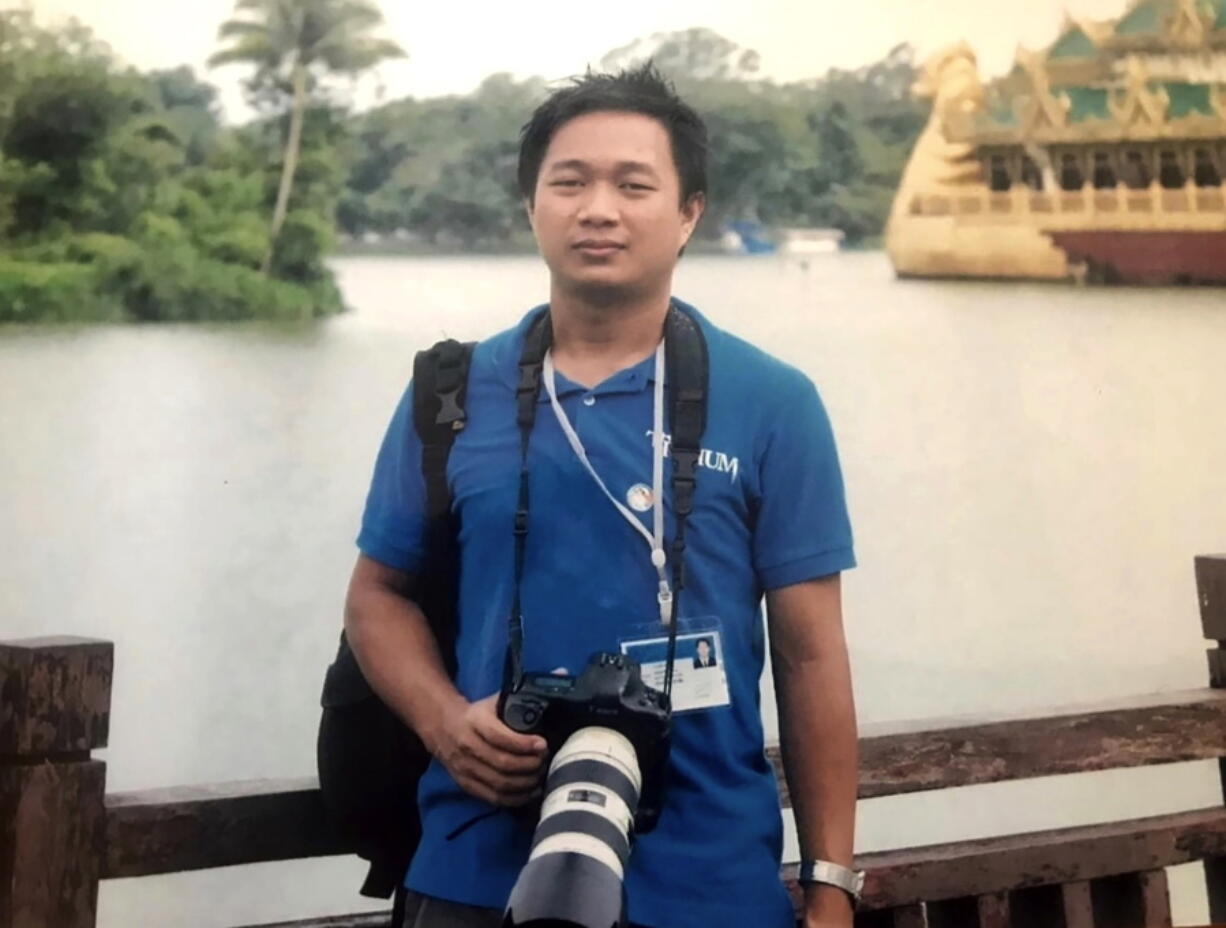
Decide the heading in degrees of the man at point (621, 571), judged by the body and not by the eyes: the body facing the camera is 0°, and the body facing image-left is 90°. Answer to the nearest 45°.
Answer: approximately 0°

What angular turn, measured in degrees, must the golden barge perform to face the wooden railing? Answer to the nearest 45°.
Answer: approximately 90° to its left

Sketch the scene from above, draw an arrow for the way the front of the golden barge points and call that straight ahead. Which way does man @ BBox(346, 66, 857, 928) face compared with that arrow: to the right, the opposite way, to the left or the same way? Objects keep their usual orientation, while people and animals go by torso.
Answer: to the left

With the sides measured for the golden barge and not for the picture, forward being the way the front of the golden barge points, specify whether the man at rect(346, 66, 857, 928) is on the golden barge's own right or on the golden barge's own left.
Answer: on the golden barge's own left

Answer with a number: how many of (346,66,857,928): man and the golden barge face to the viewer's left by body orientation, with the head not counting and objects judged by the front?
1

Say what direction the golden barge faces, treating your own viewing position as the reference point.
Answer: facing to the left of the viewer
